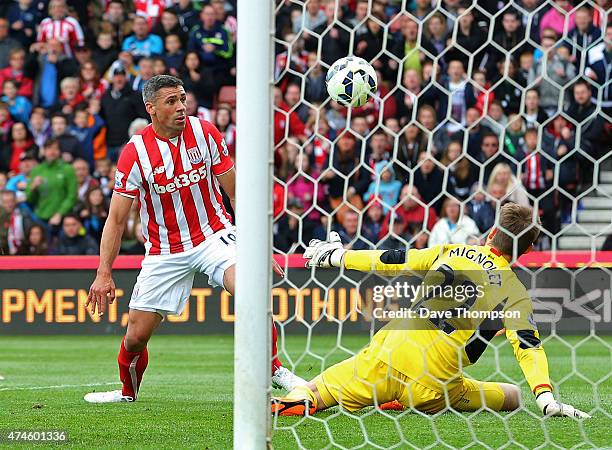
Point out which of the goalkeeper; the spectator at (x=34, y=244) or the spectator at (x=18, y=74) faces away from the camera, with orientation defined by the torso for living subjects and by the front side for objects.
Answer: the goalkeeper

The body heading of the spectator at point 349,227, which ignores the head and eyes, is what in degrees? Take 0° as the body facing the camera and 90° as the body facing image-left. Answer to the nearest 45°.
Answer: approximately 0°

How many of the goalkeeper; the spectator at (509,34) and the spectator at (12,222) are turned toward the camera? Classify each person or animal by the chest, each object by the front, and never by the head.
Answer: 2

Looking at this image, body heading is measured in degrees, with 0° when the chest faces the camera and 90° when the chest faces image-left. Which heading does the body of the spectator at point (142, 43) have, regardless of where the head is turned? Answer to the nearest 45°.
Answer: approximately 0°

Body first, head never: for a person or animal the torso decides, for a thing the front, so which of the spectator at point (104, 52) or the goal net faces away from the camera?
the goal net

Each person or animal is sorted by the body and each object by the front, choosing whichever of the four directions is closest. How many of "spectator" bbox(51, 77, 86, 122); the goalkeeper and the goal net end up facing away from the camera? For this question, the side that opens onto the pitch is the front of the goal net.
2

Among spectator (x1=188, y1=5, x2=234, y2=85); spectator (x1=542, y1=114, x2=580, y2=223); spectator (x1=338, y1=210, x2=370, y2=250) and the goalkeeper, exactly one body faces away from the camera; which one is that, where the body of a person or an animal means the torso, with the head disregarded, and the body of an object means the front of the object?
the goalkeeper

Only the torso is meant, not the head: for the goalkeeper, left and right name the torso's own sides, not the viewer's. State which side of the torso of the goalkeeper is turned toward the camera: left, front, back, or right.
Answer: back
